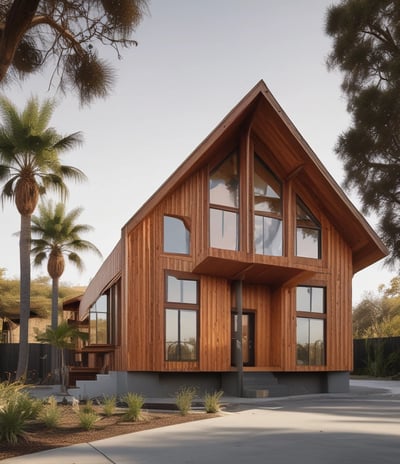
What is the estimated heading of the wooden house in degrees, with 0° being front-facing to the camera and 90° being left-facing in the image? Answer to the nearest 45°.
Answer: approximately 0°

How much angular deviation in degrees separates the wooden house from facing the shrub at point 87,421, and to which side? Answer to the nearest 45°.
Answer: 0° — it already faces it

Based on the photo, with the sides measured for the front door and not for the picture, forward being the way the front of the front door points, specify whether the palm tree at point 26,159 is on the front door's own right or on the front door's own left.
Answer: on the front door's own right

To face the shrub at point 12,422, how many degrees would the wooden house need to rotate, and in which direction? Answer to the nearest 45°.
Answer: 0° — it already faces it

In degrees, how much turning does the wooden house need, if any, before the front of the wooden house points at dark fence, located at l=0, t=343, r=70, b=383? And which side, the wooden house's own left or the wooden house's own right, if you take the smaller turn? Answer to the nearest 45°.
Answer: approximately 135° to the wooden house's own right

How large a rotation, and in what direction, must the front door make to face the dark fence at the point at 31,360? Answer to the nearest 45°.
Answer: approximately 135° to its right

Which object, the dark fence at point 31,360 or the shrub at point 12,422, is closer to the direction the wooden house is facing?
the shrub

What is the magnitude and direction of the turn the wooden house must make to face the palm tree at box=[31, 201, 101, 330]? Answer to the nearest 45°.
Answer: approximately 135° to its right

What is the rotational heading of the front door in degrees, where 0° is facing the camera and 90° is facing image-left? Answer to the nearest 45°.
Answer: approximately 0°

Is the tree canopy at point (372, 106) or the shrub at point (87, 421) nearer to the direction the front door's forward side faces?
the shrub
